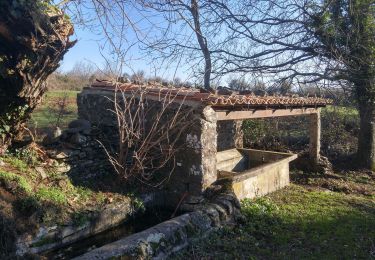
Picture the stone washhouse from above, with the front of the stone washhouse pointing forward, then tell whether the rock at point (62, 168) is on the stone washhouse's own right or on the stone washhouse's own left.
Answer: on the stone washhouse's own right

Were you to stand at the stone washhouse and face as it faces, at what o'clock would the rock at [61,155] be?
The rock is roughly at 4 o'clock from the stone washhouse.

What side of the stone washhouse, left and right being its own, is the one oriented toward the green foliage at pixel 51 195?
right

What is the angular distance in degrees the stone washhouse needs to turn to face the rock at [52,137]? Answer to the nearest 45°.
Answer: approximately 135° to its right

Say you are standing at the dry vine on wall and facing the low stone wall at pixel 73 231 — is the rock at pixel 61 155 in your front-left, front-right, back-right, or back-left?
front-right

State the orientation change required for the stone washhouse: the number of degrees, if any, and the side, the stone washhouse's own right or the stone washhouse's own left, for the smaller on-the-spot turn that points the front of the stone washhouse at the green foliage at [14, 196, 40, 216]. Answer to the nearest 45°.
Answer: approximately 90° to the stone washhouse's own right

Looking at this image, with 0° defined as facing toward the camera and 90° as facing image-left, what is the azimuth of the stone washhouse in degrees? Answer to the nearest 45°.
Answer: approximately 315°

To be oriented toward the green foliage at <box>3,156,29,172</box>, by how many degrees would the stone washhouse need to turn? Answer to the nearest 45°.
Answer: approximately 90° to its right

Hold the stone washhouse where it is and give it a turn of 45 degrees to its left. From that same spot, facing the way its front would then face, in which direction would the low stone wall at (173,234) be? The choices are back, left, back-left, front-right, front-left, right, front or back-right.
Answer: right

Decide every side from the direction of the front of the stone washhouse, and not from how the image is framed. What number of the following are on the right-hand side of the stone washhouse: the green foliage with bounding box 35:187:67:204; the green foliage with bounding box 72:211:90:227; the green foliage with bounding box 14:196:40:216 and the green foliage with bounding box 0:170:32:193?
4

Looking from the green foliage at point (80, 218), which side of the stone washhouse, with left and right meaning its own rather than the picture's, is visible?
right
